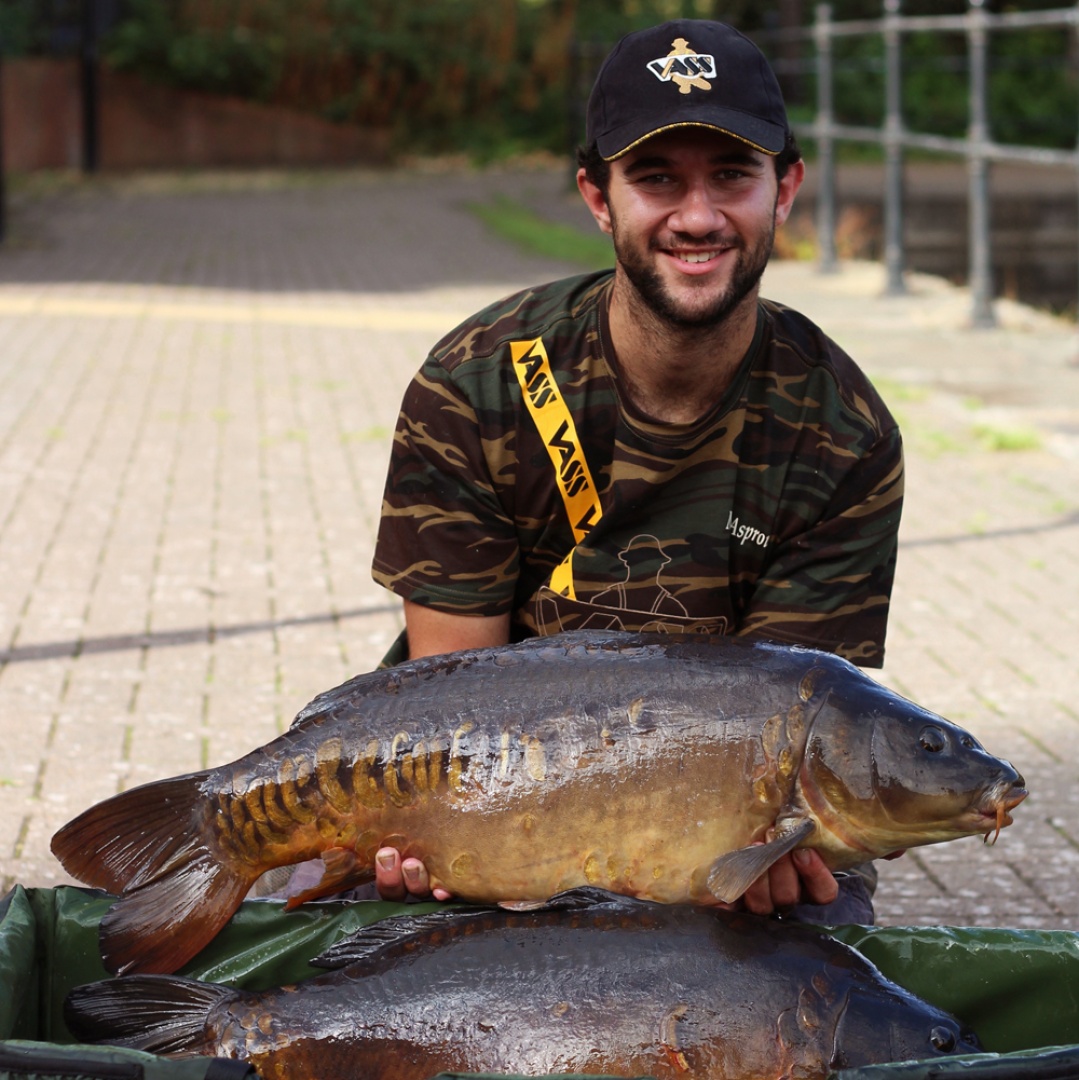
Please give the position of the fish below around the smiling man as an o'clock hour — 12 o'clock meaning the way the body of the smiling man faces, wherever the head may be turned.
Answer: The fish below is roughly at 12 o'clock from the smiling man.

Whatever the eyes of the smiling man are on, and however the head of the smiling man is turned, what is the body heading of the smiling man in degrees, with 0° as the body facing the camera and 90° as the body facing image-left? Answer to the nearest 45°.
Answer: approximately 0°

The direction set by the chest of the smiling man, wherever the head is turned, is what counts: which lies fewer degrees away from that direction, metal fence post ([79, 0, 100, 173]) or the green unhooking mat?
the green unhooking mat

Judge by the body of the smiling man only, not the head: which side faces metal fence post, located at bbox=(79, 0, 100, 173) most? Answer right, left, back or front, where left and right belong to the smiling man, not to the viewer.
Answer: back

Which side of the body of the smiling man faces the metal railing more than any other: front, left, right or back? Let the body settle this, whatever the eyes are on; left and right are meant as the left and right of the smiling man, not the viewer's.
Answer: back

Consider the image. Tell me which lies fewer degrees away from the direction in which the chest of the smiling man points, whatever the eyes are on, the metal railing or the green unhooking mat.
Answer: the green unhooking mat

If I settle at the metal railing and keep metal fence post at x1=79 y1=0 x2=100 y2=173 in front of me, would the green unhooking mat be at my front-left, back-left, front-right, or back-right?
back-left
